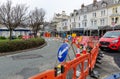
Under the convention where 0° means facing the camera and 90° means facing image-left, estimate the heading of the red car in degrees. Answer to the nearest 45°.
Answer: approximately 45°

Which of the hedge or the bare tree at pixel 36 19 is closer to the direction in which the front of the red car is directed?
the hedge

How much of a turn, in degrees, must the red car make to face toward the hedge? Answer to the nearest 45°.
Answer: approximately 45° to its right

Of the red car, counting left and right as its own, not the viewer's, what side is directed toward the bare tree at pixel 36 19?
right
